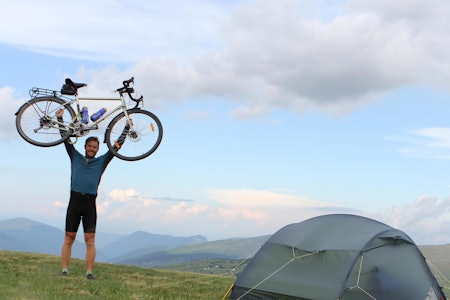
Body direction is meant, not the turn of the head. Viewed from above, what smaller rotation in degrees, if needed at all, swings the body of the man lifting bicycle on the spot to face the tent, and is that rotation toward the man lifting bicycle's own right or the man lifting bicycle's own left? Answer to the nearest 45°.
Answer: approximately 90° to the man lifting bicycle's own left

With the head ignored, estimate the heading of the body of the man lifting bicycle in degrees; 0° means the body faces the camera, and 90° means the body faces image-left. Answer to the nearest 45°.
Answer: approximately 0°
